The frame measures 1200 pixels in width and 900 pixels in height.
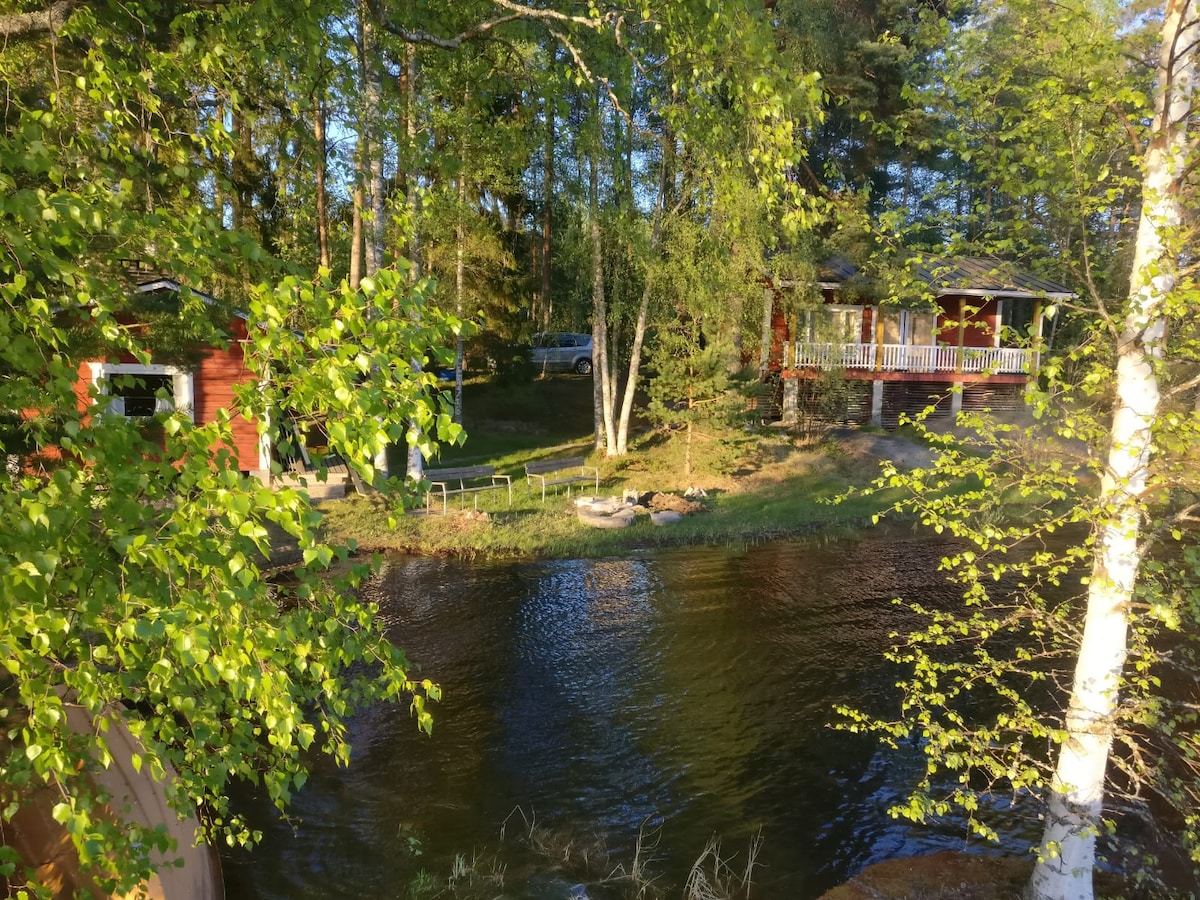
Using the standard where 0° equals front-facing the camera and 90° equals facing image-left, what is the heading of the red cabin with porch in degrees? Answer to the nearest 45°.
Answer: approximately 0°

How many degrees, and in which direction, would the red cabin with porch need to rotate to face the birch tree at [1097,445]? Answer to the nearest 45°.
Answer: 0° — it already faces it
